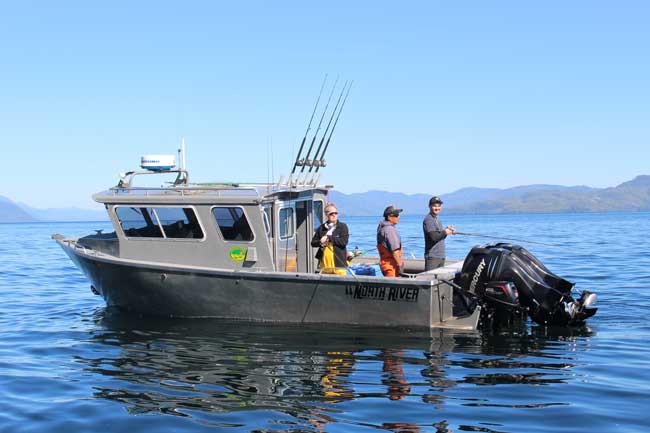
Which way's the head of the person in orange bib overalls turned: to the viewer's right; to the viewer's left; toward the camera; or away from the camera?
to the viewer's right

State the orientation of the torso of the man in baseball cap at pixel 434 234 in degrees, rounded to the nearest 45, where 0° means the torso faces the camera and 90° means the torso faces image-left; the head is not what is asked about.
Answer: approximately 315°
